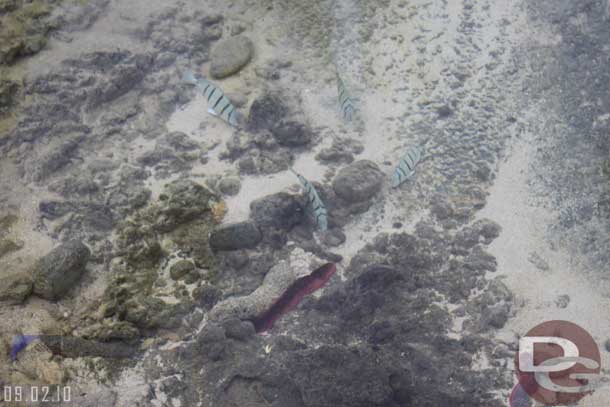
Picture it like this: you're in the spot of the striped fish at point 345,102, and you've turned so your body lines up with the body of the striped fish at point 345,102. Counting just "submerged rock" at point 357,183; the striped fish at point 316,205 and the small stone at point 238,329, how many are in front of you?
3

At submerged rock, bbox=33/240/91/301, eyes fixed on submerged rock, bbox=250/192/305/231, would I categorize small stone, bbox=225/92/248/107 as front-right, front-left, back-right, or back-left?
front-left

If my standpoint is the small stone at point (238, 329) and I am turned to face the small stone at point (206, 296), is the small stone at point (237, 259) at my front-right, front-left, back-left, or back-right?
front-right

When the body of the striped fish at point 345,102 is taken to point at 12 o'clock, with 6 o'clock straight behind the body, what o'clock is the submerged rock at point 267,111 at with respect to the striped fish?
The submerged rock is roughly at 3 o'clock from the striped fish.

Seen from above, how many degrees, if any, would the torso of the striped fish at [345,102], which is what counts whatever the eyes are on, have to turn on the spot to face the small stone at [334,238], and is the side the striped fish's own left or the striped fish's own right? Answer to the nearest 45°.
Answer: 0° — it already faces it

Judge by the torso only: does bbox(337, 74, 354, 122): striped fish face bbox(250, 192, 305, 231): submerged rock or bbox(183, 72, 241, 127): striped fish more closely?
the submerged rock

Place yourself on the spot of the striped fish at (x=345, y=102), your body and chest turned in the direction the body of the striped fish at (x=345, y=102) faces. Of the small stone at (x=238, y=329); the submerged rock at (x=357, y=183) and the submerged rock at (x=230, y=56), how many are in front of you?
2

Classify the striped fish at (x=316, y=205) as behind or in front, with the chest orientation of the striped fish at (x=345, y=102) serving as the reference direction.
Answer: in front

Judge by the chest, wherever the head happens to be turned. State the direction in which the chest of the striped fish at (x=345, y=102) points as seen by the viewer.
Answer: toward the camera

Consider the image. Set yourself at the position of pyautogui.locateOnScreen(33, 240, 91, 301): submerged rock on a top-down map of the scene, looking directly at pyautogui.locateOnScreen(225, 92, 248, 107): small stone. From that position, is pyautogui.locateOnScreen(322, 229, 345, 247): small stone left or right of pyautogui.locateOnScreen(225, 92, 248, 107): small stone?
right

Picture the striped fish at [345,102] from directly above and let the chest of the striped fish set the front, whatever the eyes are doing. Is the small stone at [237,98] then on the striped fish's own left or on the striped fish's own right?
on the striped fish's own right

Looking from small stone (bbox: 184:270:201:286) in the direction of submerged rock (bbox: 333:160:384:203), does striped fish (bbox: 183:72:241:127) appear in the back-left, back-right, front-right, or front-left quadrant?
front-left

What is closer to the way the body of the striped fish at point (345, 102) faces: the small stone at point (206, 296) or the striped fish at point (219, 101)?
the small stone

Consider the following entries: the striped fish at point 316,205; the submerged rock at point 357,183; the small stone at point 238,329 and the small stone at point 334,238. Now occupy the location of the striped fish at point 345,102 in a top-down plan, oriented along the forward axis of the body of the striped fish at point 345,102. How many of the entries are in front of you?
4

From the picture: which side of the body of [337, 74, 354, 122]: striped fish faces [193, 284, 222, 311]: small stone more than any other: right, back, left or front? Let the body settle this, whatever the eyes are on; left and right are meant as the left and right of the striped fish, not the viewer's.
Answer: front

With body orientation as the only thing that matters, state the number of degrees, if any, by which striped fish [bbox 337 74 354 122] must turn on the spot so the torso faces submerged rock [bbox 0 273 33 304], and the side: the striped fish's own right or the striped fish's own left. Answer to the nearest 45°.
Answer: approximately 45° to the striped fish's own right
